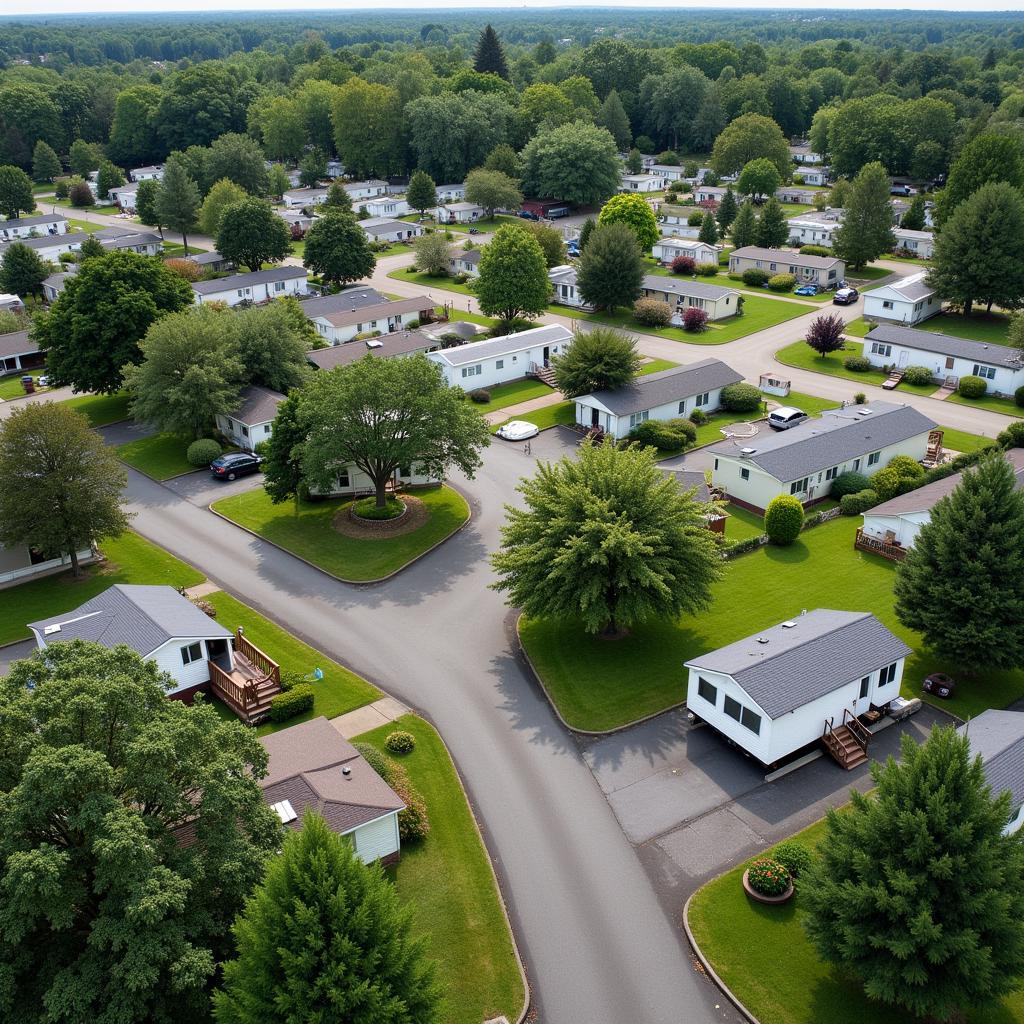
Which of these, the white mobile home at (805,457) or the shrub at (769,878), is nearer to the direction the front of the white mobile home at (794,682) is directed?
the shrub

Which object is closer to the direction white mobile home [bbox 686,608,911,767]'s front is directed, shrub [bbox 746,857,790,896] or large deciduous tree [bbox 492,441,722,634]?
the shrub

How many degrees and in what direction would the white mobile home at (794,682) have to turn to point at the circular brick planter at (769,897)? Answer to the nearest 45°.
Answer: approximately 45° to its right

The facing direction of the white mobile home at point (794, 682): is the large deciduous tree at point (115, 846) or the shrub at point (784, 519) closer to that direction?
the large deciduous tree

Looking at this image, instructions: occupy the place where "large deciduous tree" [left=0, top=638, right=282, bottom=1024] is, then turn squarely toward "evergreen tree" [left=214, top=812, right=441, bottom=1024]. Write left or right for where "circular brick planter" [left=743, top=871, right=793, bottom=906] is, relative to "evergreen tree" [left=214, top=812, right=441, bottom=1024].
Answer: left

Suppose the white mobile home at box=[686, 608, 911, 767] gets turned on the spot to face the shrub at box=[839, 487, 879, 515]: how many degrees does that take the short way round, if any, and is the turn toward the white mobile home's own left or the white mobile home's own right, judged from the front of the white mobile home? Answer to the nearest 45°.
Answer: approximately 135° to the white mobile home's own left

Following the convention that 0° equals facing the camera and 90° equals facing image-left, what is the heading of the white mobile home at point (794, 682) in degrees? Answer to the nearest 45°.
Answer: approximately 315°

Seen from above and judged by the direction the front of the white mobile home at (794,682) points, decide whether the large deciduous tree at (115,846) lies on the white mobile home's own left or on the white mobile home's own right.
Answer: on the white mobile home's own right

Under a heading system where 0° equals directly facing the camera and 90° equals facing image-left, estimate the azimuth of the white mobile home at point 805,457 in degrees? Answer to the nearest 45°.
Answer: approximately 315°

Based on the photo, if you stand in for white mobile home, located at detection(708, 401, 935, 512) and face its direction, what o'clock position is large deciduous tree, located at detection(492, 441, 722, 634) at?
The large deciduous tree is roughly at 2 o'clock from the white mobile home.
